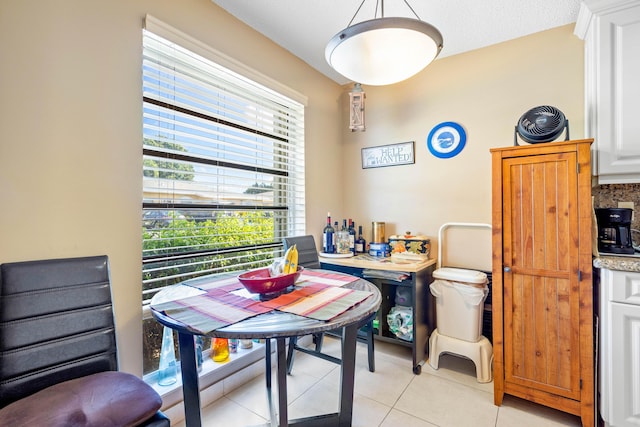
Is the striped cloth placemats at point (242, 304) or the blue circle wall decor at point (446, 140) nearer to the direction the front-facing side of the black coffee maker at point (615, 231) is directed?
the striped cloth placemats

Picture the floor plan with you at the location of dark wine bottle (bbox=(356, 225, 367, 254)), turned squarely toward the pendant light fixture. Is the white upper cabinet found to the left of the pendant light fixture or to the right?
left

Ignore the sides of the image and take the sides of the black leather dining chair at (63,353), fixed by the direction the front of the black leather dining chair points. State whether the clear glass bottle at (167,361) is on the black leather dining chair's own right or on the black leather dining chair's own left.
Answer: on the black leather dining chair's own left

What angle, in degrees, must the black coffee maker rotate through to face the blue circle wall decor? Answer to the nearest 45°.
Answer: approximately 90° to its right
